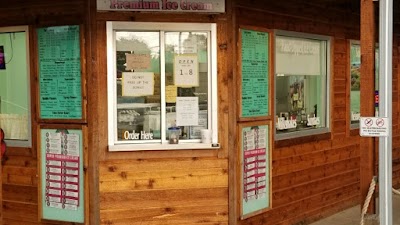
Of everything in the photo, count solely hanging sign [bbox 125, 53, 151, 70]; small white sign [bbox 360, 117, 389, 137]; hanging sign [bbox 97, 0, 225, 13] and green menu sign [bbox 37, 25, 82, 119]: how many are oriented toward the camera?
4

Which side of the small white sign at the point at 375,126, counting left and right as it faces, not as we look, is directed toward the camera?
front

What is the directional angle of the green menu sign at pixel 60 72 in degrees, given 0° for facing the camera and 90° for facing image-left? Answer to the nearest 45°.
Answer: approximately 0°

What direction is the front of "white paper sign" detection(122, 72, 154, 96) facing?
toward the camera

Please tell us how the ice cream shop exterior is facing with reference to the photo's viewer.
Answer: facing the viewer

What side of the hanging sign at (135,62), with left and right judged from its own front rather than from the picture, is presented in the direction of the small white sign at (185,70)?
left

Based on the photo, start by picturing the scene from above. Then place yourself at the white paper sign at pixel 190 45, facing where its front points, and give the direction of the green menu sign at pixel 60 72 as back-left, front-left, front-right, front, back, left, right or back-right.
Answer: right

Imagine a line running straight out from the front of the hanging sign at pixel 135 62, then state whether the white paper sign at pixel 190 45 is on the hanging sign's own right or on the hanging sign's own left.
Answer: on the hanging sign's own left

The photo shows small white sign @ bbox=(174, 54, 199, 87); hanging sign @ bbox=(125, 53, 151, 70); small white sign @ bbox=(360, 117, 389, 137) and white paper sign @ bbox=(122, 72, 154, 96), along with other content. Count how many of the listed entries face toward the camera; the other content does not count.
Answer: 4

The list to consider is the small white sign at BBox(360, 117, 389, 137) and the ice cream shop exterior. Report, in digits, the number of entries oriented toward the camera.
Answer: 2

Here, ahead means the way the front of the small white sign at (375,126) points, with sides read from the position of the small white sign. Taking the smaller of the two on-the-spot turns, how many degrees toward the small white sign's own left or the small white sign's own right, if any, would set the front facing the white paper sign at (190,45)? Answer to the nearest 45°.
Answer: approximately 135° to the small white sign's own right

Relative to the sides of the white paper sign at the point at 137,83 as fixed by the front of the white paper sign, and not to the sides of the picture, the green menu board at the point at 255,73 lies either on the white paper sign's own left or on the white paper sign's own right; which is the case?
on the white paper sign's own left

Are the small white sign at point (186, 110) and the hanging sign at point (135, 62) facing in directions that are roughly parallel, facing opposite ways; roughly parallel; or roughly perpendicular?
roughly parallel
